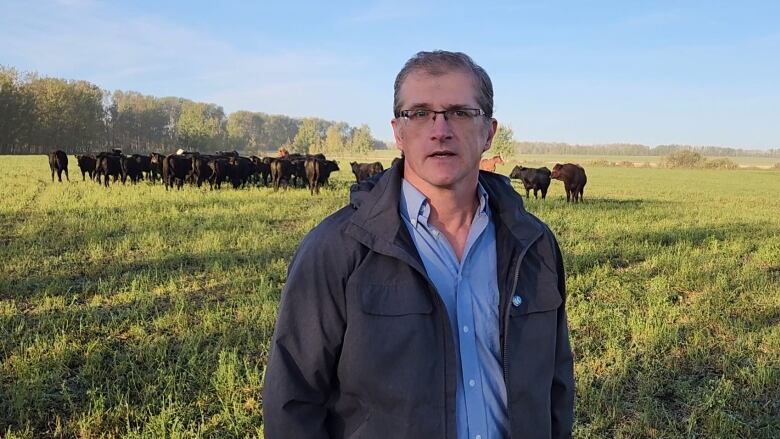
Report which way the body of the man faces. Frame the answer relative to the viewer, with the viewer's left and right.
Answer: facing the viewer

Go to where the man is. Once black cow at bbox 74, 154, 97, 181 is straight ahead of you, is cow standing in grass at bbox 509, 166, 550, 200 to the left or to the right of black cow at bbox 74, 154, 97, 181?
right

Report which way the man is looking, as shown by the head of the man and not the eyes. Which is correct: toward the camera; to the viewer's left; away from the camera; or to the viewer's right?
toward the camera

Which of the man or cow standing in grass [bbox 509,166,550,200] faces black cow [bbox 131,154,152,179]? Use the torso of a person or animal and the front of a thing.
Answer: the cow standing in grass

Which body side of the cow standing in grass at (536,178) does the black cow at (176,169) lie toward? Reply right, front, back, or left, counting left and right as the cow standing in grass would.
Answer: front

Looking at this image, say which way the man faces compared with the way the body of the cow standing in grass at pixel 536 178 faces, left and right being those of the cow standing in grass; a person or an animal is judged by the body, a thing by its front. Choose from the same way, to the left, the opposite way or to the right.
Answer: to the left

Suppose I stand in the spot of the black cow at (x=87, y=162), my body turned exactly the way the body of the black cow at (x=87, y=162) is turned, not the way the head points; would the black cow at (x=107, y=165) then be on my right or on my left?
on my left

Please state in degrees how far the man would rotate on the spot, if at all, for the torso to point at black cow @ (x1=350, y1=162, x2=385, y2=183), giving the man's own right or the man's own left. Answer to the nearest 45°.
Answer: approximately 180°

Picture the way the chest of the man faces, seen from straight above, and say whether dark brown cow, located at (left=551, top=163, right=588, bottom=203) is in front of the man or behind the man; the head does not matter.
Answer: behind

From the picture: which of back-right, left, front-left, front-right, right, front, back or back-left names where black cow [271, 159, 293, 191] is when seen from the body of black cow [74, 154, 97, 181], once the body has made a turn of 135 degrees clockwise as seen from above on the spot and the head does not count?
back-right

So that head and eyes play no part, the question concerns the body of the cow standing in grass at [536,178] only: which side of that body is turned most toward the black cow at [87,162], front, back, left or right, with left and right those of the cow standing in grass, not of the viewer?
front

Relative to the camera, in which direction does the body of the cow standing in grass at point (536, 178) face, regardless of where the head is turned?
to the viewer's left

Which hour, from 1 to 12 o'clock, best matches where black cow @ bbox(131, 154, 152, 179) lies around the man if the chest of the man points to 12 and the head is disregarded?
The black cow is roughly at 5 o'clock from the man.

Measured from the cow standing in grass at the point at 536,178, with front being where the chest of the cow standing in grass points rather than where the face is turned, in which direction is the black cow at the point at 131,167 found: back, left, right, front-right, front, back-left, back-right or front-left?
front

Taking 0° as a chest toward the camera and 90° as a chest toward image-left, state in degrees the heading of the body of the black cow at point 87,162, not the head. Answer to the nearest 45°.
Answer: approximately 45°

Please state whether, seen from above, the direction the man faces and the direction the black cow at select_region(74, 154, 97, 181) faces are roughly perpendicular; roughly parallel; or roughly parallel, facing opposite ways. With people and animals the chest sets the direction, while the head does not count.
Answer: roughly parallel

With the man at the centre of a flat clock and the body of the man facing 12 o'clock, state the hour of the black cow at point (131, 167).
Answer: The black cow is roughly at 5 o'clock from the man.

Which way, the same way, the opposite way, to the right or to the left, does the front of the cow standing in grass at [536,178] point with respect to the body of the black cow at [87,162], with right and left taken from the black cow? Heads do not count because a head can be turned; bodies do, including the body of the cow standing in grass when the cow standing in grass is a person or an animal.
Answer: to the right

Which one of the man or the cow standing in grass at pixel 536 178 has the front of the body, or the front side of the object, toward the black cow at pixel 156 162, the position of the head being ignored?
the cow standing in grass

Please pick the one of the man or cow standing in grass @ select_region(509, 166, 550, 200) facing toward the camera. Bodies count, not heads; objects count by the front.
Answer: the man
